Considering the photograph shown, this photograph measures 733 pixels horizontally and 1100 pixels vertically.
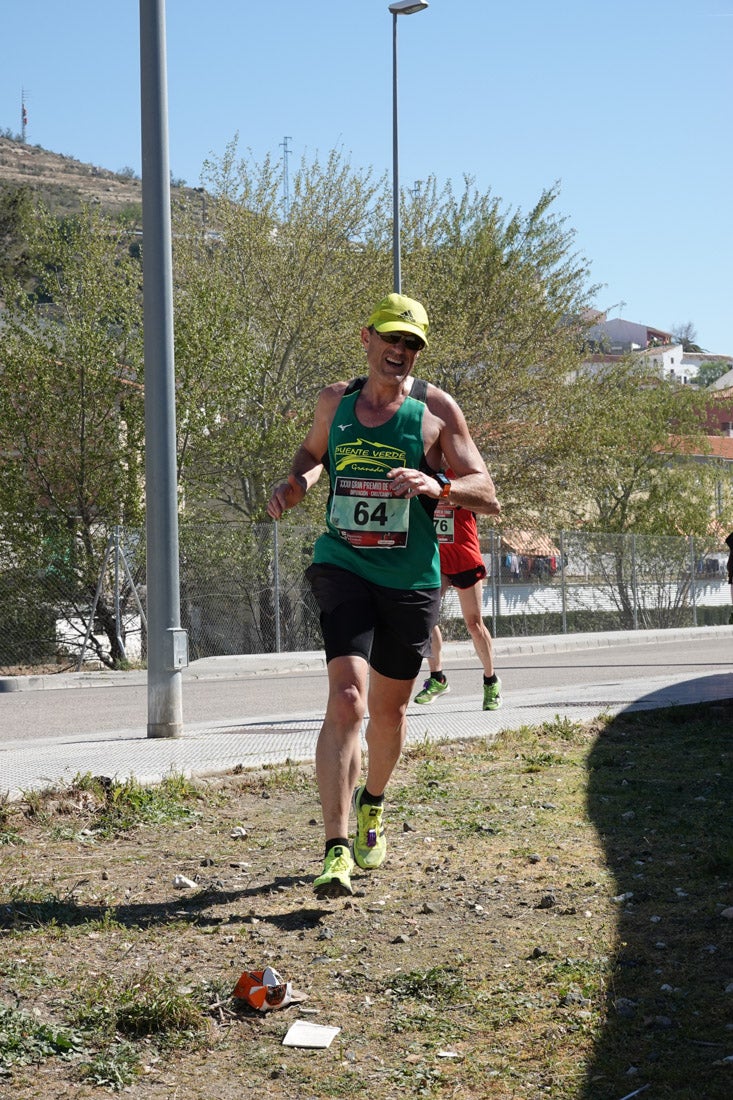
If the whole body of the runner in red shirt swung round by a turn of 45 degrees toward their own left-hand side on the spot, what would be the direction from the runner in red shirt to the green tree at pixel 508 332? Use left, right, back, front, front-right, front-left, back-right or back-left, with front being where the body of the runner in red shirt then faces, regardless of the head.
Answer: back

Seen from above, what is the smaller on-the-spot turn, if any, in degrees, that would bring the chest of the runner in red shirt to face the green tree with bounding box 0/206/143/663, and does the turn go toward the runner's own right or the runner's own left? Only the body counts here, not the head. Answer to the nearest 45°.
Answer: approximately 90° to the runner's own right

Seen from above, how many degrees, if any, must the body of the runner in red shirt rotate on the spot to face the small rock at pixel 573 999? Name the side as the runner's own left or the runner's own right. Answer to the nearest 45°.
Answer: approximately 45° to the runner's own left

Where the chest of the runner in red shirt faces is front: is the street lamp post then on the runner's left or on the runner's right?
on the runner's right

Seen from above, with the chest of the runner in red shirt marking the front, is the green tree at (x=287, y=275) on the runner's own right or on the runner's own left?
on the runner's own right

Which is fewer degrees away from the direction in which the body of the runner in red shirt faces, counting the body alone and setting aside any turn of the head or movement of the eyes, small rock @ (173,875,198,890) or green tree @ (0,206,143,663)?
the small rock

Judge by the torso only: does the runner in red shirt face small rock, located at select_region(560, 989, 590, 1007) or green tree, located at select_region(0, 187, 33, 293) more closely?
the small rock

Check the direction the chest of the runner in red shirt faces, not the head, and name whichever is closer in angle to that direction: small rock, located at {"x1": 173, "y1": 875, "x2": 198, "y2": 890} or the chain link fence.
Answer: the small rock

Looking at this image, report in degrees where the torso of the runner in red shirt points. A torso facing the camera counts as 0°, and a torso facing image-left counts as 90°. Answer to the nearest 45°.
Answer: approximately 45°
